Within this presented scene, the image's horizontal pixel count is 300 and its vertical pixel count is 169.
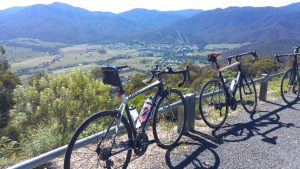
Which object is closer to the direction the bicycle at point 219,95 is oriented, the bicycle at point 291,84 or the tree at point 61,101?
the bicycle

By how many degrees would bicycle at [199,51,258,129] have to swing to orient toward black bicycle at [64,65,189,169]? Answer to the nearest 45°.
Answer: approximately 180°

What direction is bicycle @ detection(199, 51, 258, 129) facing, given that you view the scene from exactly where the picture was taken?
facing away from the viewer and to the right of the viewer

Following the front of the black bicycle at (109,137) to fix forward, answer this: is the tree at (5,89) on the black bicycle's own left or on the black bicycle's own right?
on the black bicycle's own left

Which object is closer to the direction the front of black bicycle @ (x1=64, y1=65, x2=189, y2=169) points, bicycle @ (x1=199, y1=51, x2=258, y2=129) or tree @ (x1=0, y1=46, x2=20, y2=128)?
the bicycle

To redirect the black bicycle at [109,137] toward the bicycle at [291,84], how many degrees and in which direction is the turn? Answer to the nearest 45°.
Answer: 0° — it already faces it

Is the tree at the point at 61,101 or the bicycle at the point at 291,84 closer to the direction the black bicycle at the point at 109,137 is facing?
the bicycle
